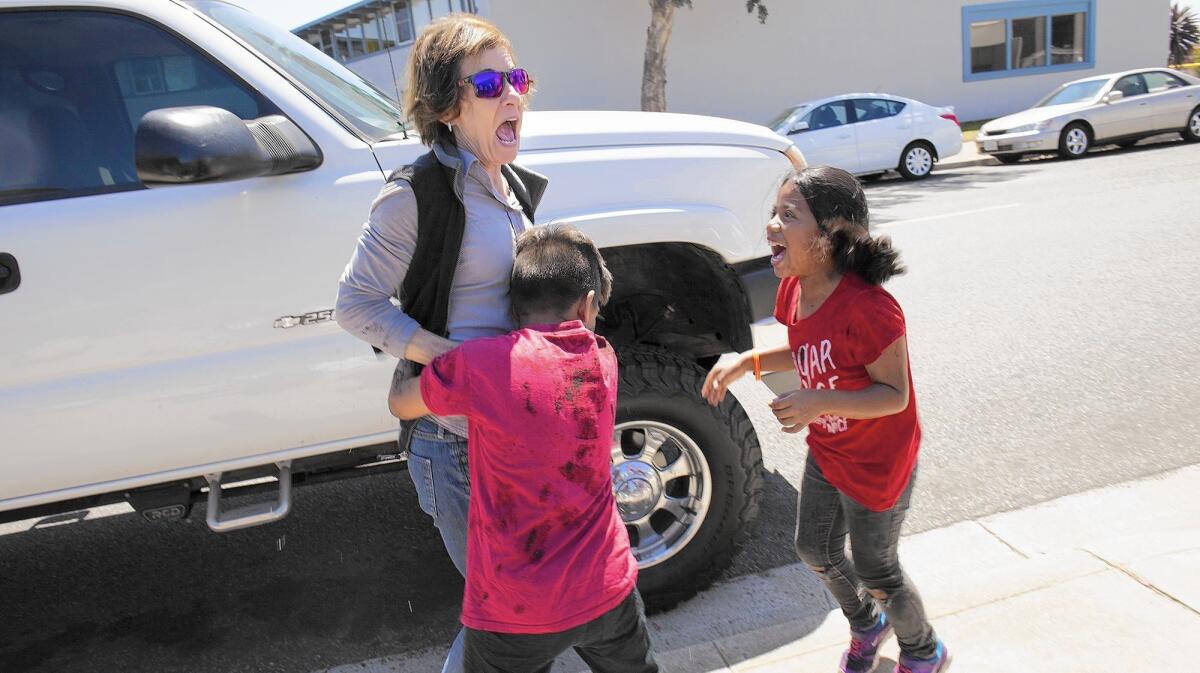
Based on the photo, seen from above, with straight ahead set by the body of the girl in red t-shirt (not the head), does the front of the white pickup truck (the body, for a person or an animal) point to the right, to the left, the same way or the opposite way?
the opposite way

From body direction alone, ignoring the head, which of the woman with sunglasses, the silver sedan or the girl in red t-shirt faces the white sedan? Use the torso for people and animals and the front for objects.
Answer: the silver sedan

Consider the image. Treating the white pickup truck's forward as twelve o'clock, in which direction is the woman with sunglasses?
The woman with sunglasses is roughly at 2 o'clock from the white pickup truck.

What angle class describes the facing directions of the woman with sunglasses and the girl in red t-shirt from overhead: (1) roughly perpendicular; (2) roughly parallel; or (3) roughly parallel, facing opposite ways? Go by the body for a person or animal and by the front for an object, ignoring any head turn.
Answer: roughly perpendicular

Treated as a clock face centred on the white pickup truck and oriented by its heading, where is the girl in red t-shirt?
The girl in red t-shirt is roughly at 1 o'clock from the white pickup truck.

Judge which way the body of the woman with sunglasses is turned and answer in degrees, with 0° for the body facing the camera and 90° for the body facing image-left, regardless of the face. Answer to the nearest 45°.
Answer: approximately 315°

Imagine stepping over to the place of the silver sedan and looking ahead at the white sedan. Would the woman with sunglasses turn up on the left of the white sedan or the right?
left

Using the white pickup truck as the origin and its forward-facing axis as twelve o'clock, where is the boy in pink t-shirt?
The boy in pink t-shirt is roughly at 2 o'clock from the white pickup truck.

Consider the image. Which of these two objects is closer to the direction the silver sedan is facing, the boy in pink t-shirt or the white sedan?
the white sedan

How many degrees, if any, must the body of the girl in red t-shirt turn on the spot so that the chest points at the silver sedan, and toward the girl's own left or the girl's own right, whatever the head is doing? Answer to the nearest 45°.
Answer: approximately 135° to the girl's own right

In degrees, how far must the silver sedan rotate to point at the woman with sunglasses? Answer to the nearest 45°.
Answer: approximately 45° to its left

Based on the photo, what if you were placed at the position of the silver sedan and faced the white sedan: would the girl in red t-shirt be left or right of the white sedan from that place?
left

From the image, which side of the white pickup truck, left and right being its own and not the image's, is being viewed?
right
